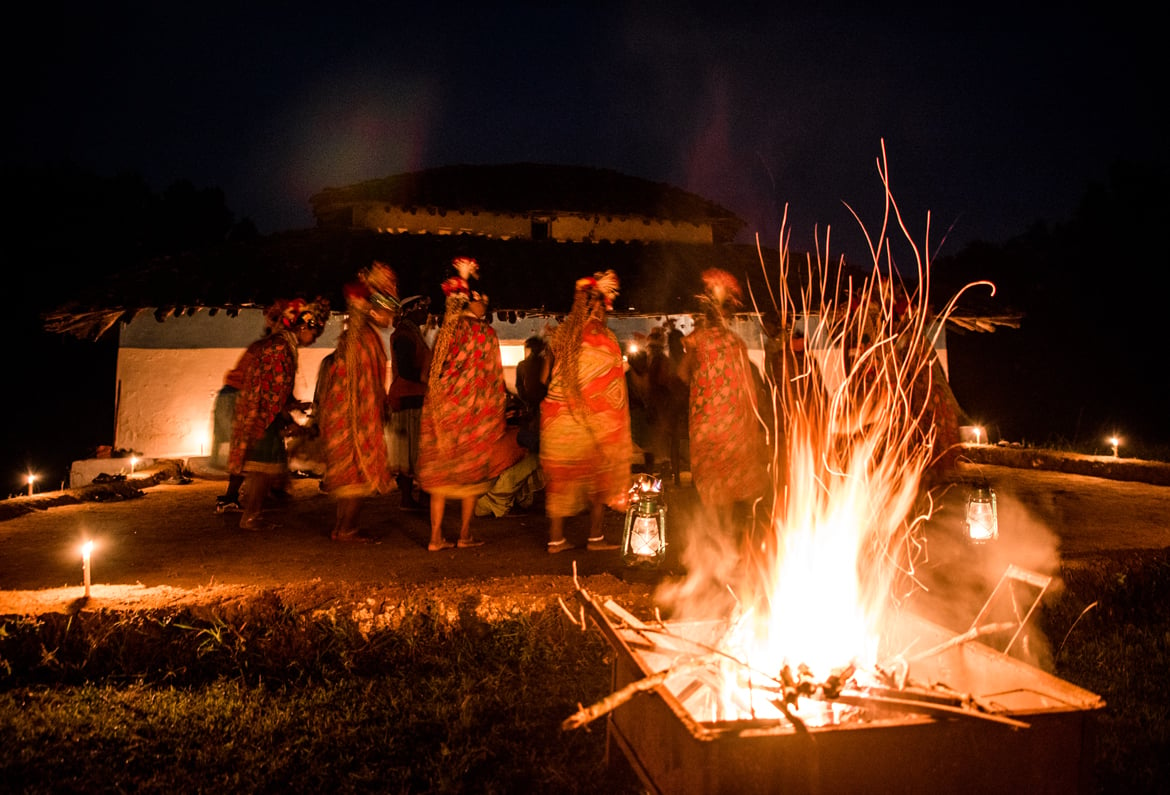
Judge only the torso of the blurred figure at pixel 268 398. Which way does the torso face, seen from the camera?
to the viewer's right

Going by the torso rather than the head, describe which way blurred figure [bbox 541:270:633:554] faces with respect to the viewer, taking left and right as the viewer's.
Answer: facing away from the viewer and to the right of the viewer

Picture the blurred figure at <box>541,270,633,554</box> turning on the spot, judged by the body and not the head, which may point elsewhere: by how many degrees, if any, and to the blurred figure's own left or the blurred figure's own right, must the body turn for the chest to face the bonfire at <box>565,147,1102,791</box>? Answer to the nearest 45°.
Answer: approximately 135° to the blurred figure's own right

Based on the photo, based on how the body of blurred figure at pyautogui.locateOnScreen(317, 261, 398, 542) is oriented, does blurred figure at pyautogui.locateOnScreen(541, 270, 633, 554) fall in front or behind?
in front

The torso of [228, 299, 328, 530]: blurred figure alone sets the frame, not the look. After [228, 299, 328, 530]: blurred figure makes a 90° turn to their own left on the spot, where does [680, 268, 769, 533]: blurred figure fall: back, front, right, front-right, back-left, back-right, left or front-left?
back-right

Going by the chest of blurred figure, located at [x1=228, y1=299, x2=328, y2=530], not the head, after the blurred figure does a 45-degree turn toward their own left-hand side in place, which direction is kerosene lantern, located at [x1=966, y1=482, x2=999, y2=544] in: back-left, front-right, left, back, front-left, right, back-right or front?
right
